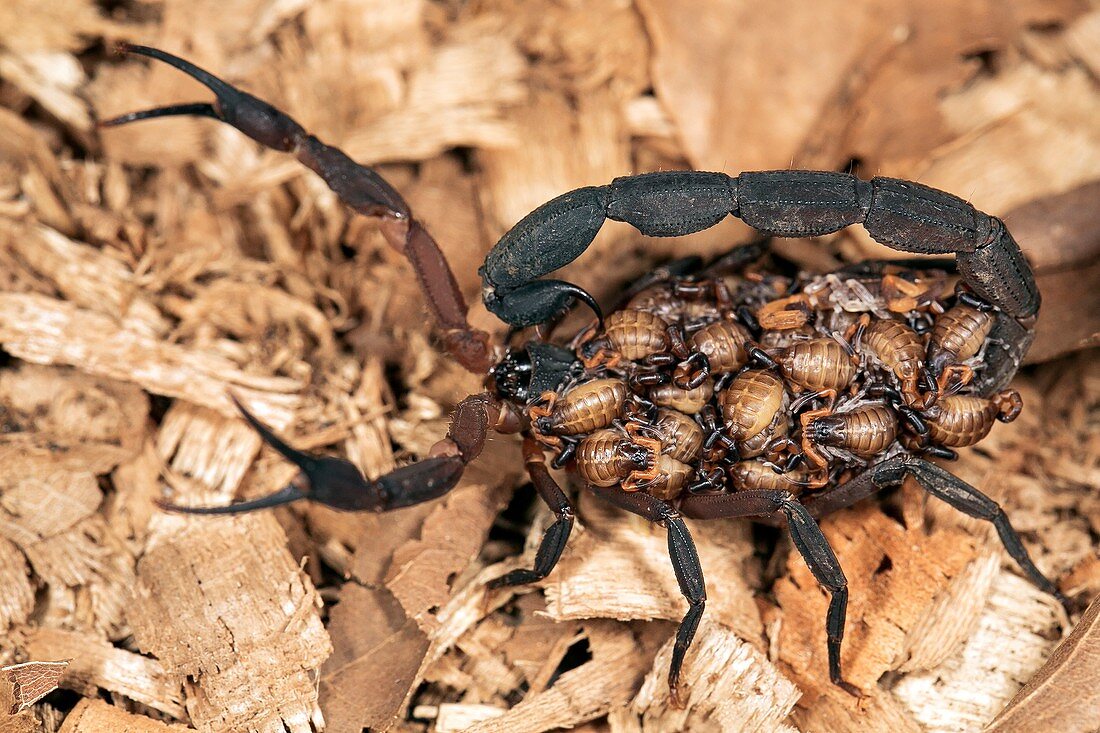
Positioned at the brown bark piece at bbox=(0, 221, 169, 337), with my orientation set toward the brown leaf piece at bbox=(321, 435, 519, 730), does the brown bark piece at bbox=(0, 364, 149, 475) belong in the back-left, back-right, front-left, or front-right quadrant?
front-right

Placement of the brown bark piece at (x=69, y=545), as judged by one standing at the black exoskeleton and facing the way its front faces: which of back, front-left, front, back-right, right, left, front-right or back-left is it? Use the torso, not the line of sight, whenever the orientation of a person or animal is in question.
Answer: front

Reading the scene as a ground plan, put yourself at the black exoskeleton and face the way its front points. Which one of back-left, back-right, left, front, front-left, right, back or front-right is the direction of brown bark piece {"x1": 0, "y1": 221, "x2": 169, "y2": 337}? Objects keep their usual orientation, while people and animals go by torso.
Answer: front

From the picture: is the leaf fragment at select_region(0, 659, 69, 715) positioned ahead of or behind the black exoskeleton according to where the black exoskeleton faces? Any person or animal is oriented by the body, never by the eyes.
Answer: ahead

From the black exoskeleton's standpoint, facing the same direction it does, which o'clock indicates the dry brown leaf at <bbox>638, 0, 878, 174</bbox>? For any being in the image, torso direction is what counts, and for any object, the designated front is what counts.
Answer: The dry brown leaf is roughly at 3 o'clock from the black exoskeleton.

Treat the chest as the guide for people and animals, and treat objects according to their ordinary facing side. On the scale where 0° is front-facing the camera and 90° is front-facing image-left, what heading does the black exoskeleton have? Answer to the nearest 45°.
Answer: approximately 90°
